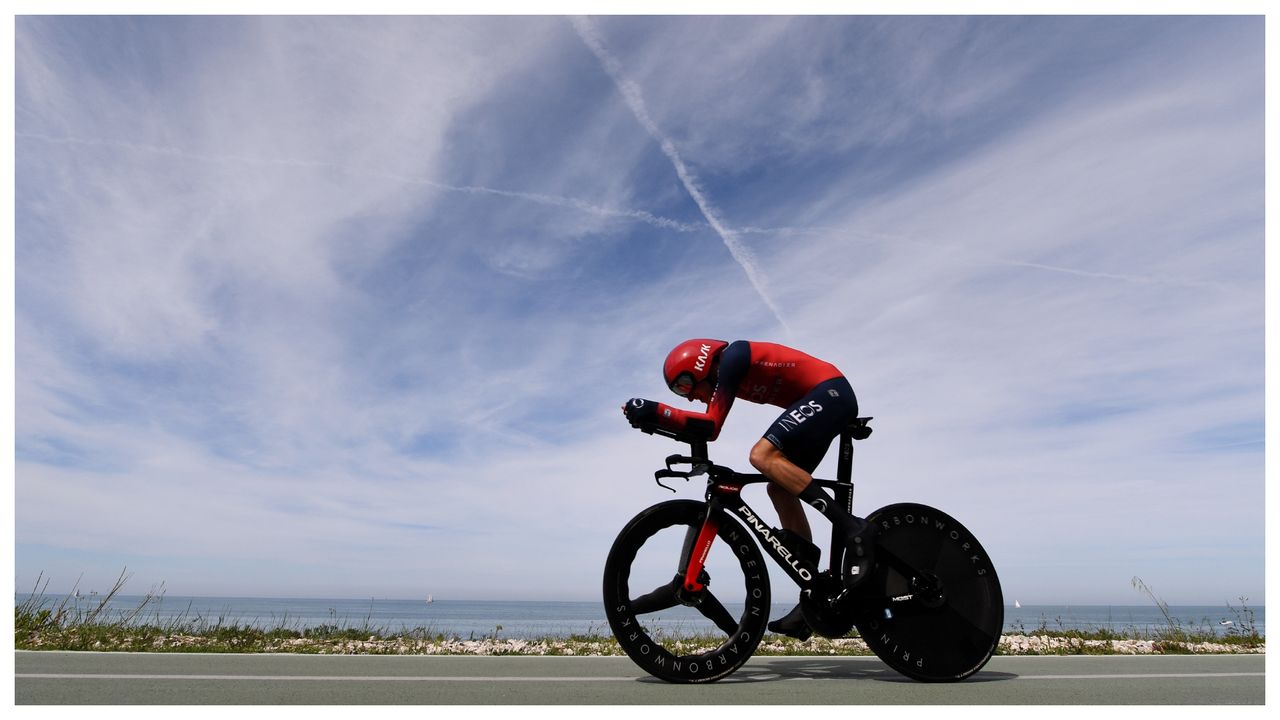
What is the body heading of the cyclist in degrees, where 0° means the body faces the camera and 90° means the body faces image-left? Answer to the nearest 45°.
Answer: approximately 90°

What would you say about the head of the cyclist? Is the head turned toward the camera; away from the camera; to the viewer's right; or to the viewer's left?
to the viewer's left
